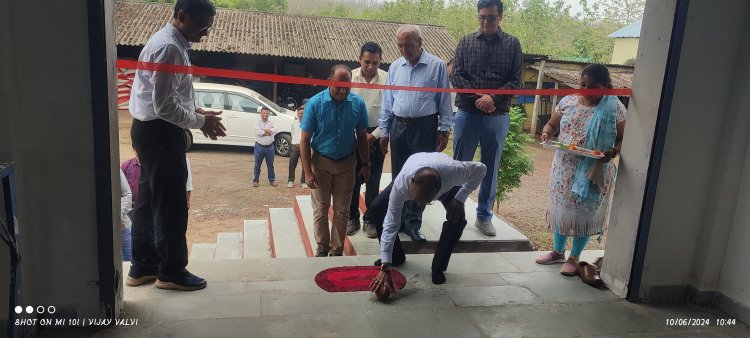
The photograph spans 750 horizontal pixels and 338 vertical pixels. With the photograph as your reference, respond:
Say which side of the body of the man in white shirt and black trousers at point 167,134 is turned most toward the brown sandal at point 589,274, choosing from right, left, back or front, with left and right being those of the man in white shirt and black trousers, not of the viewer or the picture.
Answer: front

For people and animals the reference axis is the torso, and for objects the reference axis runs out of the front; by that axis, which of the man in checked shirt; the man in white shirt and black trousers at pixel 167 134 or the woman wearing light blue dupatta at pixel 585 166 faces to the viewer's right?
the man in white shirt and black trousers

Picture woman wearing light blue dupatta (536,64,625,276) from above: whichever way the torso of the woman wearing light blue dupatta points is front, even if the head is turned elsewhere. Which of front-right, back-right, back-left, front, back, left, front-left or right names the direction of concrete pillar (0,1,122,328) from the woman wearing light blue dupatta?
front

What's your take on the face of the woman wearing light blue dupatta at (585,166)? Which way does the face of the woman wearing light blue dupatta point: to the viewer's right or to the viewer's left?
to the viewer's left

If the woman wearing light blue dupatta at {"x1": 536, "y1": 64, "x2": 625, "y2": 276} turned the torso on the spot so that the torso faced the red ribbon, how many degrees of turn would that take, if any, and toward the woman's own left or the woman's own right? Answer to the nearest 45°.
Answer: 0° — they already face it

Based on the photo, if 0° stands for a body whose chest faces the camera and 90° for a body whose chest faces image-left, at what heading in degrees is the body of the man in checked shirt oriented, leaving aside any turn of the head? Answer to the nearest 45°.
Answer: approximately 0°

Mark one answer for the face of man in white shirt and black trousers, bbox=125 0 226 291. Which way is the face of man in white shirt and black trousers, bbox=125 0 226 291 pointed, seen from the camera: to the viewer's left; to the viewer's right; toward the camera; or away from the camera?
to the viewer's right

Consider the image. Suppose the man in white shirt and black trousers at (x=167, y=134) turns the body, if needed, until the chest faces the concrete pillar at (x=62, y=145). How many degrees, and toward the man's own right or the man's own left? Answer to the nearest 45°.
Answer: approximately 135° to the man's own right

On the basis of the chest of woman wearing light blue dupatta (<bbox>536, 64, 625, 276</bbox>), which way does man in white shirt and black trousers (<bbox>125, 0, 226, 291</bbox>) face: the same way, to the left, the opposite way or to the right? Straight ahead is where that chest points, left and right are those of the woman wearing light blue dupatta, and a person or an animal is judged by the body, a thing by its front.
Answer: the opposite way

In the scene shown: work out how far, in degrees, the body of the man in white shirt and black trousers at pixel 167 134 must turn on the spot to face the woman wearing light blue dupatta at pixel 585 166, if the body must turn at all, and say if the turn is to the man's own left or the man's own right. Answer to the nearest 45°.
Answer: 0° — they already face them

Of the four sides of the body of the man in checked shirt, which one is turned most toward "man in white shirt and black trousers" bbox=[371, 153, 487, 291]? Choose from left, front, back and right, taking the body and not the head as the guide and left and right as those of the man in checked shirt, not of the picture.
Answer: front

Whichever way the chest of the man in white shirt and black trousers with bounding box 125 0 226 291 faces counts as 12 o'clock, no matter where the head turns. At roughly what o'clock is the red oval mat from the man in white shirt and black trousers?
The red oval mat is roughly at 12 o'clock from the man in white shirt and black trousers.

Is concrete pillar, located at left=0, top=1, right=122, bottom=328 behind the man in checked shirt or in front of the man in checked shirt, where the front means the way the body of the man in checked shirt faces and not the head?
in front

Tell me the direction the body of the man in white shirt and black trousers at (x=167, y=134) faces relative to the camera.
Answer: to the viewer's right

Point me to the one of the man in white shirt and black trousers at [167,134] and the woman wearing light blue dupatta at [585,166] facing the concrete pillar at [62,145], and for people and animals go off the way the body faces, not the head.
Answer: the woman wearing light blue dupatta
